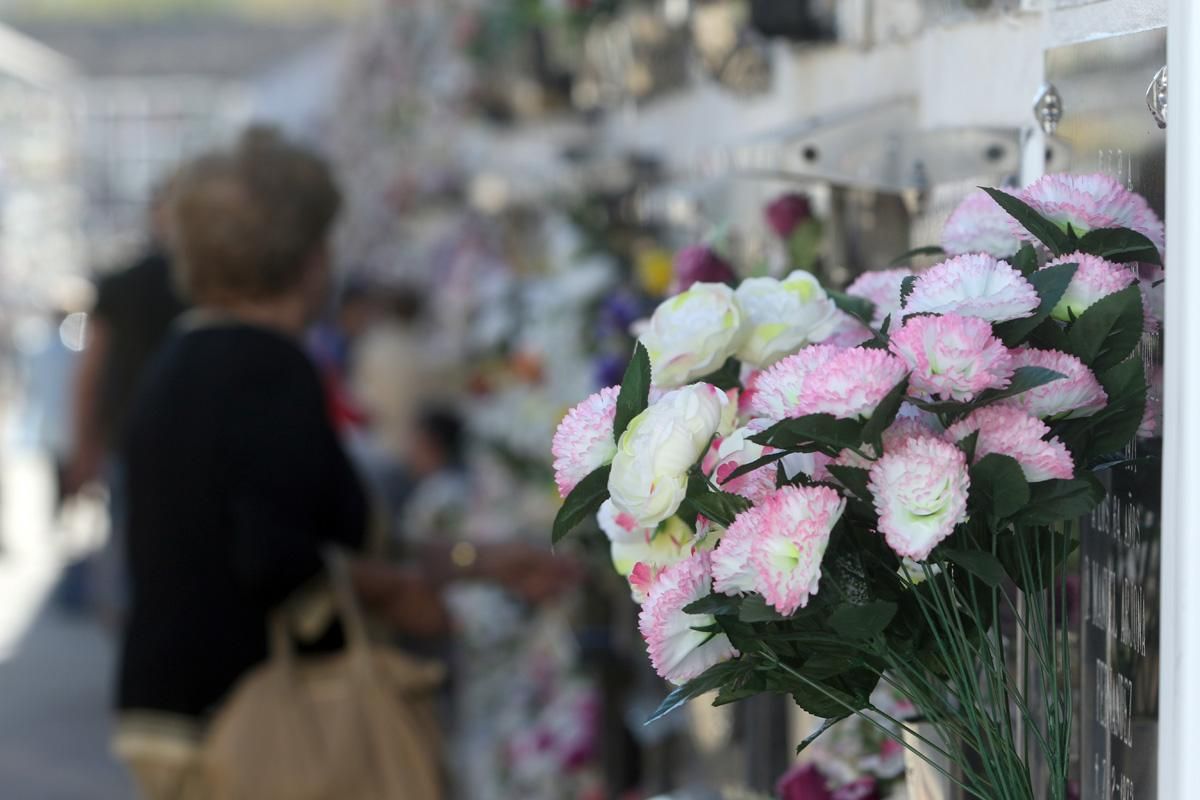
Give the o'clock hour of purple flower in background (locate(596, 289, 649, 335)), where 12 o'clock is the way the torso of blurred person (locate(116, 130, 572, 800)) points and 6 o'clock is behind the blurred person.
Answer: The purple flower in background is roughly at 1 o'clock from the blurred person.

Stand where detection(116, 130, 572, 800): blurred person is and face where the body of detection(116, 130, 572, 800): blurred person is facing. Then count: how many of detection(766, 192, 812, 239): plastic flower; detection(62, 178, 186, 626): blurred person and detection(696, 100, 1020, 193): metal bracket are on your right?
2

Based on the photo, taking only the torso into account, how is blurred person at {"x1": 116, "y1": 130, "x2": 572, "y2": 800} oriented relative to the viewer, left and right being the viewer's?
facing away from the viewer and to the right of the viewer

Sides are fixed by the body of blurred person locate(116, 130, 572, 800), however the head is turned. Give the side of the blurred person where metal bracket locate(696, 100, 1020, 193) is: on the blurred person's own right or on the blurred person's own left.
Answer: on the blurred person's own right

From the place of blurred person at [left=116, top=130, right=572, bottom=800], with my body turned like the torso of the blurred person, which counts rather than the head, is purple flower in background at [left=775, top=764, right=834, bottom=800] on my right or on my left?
on my right

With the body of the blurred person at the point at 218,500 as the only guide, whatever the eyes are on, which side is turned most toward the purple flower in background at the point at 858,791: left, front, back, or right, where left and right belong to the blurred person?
right

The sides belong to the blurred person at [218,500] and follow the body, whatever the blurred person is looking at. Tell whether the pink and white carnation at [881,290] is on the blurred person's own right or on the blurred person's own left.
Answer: on the blurred person's own right

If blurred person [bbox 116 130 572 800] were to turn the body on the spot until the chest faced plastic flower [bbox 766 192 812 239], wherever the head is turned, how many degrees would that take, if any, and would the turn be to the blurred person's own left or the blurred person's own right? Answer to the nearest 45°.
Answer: approximately 90° to the blurred person's own right

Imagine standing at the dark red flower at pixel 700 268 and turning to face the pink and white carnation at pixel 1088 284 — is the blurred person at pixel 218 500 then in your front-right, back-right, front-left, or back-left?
back-right

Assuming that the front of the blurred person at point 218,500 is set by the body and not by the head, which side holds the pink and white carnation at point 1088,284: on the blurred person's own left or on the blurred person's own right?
on the blurred person's own right
